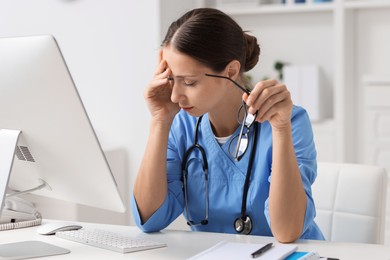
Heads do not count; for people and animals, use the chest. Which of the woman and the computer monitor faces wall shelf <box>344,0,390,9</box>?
the computer monitor

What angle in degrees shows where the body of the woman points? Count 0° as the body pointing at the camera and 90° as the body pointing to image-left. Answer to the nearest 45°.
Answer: approximately 45°

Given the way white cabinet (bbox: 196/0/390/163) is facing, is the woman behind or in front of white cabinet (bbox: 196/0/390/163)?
in front

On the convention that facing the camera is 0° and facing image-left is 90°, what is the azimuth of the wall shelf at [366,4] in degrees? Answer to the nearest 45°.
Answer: approximately 0°

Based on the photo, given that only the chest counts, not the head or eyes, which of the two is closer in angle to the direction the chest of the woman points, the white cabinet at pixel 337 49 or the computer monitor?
the computer monitor

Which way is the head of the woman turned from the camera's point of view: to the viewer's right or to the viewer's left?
to the viewer's left

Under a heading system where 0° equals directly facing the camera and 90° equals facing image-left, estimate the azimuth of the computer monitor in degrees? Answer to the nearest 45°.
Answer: approximately 225°
